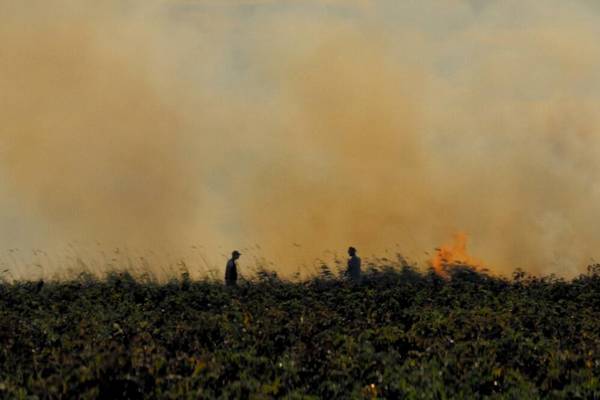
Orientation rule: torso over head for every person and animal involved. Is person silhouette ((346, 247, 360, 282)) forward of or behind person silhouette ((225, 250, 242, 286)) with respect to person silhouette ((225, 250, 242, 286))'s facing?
forward

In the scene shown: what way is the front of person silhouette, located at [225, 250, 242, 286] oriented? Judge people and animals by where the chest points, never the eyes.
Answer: to the viewer's right
